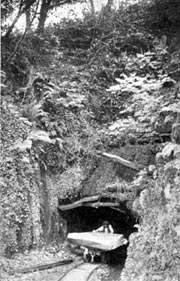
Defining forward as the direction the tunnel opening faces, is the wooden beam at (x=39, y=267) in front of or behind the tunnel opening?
in front

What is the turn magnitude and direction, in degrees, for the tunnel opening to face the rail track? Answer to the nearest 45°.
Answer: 0° — it already faces it

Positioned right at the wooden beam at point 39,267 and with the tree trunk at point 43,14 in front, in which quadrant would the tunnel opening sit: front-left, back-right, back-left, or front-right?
front-right

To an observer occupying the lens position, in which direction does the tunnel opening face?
facing the viewer
